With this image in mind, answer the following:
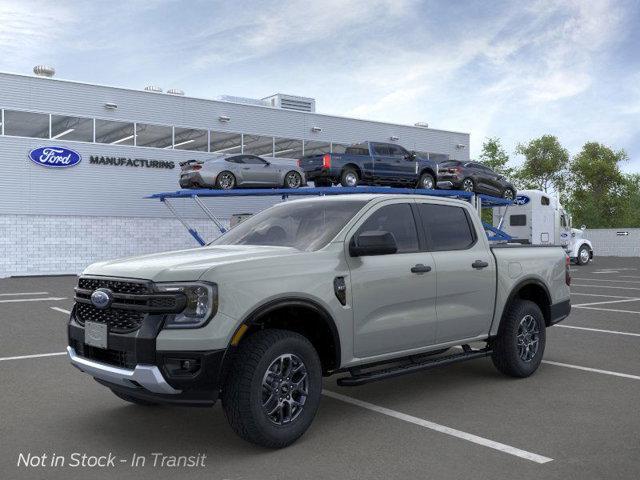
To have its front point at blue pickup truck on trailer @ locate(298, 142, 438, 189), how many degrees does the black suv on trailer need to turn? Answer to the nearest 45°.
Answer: approximately 180°

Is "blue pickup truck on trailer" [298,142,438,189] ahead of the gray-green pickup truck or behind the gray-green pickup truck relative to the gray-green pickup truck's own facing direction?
behind

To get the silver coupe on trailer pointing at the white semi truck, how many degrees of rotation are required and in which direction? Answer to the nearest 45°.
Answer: approximately 45° to its right

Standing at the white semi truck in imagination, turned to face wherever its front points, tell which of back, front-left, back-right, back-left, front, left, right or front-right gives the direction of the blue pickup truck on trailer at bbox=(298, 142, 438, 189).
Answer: back

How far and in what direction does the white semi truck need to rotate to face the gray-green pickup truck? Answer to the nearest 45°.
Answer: approximately 135° to its right

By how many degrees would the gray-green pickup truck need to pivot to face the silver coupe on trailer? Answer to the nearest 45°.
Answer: approximately 135° to its right

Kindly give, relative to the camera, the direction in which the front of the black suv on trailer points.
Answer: facing away from the viewer and to the right of the viewer

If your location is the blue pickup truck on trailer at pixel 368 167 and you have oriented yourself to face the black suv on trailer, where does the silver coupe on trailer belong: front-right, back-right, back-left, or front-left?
back-left

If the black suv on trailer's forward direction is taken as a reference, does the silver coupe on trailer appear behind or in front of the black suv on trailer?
behind

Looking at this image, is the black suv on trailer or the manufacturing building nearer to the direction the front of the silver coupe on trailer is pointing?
the black suv on trailer

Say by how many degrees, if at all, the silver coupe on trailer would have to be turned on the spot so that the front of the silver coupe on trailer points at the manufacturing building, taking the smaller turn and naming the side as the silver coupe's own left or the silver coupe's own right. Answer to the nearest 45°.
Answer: approximately 90° to the silver coupe's own left

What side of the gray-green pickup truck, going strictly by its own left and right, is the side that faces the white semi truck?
back

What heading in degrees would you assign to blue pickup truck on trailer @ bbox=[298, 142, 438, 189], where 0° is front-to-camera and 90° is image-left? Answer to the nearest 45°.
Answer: approximately 225°

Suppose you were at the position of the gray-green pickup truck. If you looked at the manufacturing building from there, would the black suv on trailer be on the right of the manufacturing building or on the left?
right

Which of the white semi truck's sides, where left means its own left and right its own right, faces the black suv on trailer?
back
